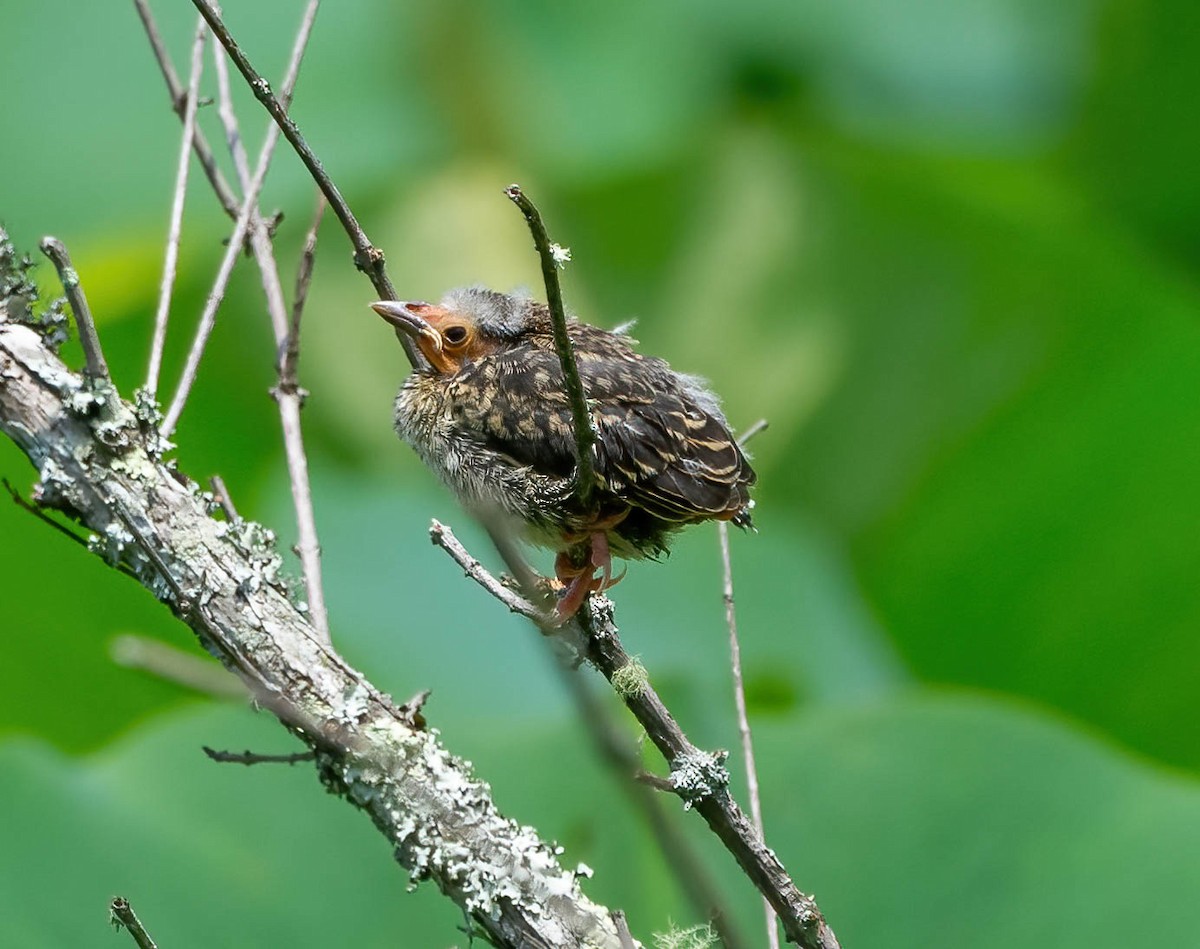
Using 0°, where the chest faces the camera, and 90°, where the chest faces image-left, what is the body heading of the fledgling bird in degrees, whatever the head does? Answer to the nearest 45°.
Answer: approximately 90°
